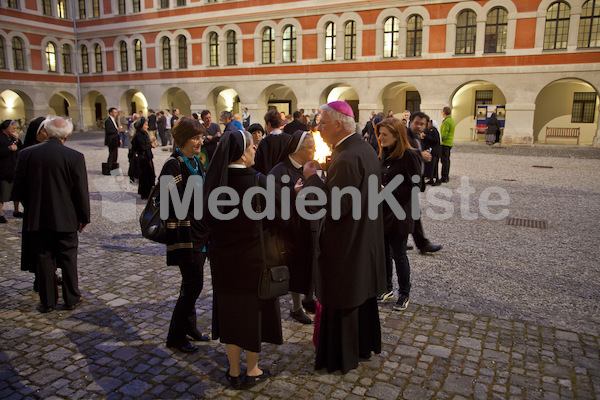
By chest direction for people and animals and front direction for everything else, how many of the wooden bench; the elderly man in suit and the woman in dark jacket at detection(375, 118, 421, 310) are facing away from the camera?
1

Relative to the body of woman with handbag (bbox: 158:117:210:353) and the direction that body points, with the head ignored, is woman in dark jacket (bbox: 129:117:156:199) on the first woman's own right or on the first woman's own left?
on the first woman's own left

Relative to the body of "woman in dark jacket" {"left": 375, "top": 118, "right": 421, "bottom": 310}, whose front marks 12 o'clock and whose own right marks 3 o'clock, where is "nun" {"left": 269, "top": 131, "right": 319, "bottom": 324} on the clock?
The nun is roughly at 12 o'clock from the woman in dark jacket.

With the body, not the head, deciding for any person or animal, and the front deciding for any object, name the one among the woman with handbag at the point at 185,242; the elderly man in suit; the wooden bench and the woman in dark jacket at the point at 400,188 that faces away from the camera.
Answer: the elderly man in suit

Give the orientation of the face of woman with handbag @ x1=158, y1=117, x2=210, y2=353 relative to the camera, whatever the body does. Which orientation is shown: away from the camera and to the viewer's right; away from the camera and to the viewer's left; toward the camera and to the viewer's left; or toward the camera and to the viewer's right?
toward the camera and to the viewer's right

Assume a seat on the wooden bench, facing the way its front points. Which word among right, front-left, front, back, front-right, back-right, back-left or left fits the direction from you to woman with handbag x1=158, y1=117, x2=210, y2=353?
front

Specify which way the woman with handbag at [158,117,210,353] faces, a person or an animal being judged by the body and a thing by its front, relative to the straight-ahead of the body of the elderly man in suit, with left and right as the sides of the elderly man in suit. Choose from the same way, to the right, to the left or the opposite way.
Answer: to the right

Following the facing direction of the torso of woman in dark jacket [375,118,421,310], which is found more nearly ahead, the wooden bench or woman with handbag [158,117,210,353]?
the woman with handbag

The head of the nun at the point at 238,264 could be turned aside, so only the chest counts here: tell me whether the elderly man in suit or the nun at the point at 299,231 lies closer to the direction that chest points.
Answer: the nun

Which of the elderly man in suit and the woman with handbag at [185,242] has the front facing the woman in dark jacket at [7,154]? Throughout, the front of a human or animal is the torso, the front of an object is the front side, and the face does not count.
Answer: the elderly man in suit

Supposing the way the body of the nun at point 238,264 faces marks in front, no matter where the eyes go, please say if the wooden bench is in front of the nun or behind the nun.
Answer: in front

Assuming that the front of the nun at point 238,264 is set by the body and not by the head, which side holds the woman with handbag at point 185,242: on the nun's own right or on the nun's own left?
on the nun's own left

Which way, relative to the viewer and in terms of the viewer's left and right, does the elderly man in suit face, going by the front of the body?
facing away from the viewer

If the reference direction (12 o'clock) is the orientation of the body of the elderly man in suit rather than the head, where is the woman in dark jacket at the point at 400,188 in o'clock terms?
The woman in dark jacket is roughly at 4 o'clock from the elderly man in suit.

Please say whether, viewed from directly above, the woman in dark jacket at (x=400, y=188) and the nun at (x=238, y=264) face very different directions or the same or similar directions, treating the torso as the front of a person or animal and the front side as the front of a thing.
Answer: very different directions

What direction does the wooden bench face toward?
toward the camera

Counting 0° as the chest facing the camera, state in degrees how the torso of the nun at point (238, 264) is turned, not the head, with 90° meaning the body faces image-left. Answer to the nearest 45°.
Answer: approximately 225°

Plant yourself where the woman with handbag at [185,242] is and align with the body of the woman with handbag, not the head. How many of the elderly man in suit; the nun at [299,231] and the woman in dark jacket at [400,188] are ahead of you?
2

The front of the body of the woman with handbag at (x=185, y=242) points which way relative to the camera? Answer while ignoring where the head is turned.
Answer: to the viewer's right
